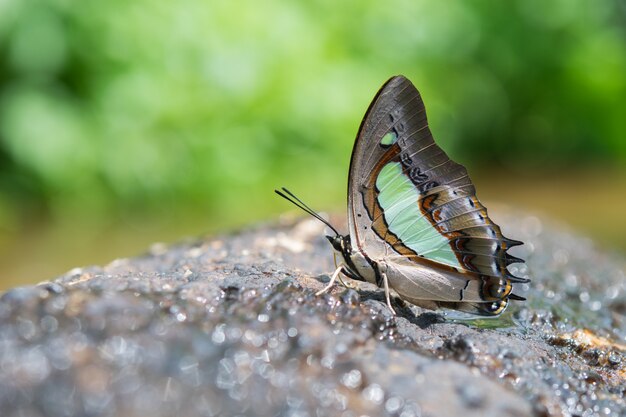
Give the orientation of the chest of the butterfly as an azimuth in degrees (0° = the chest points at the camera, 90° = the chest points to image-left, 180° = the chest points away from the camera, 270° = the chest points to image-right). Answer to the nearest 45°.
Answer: approximately 90°
